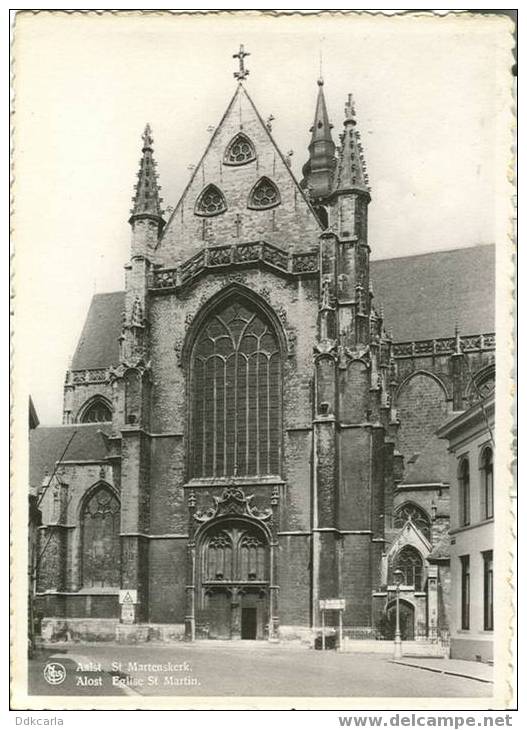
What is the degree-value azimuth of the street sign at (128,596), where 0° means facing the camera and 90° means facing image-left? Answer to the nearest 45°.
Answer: approximately 0°

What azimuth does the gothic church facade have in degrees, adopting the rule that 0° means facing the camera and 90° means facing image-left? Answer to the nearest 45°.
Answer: approximately 0°

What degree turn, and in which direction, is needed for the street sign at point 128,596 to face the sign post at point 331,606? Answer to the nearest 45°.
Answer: approximately 45° to its left
